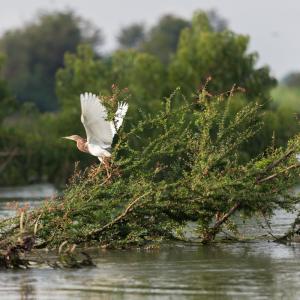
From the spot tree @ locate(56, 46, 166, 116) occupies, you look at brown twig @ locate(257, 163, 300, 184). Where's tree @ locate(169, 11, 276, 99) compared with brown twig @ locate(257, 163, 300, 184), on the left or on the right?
left

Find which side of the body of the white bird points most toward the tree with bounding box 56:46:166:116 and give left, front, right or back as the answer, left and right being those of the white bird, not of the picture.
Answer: right

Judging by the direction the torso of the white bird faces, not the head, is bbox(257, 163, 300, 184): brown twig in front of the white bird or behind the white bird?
behind

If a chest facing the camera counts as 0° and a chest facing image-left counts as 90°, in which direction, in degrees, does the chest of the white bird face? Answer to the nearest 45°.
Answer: approximately 90°

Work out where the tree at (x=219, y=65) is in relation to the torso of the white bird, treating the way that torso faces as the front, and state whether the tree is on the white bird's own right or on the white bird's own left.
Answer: on the white bird's own right

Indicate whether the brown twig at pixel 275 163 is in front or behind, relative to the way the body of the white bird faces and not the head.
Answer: behind
